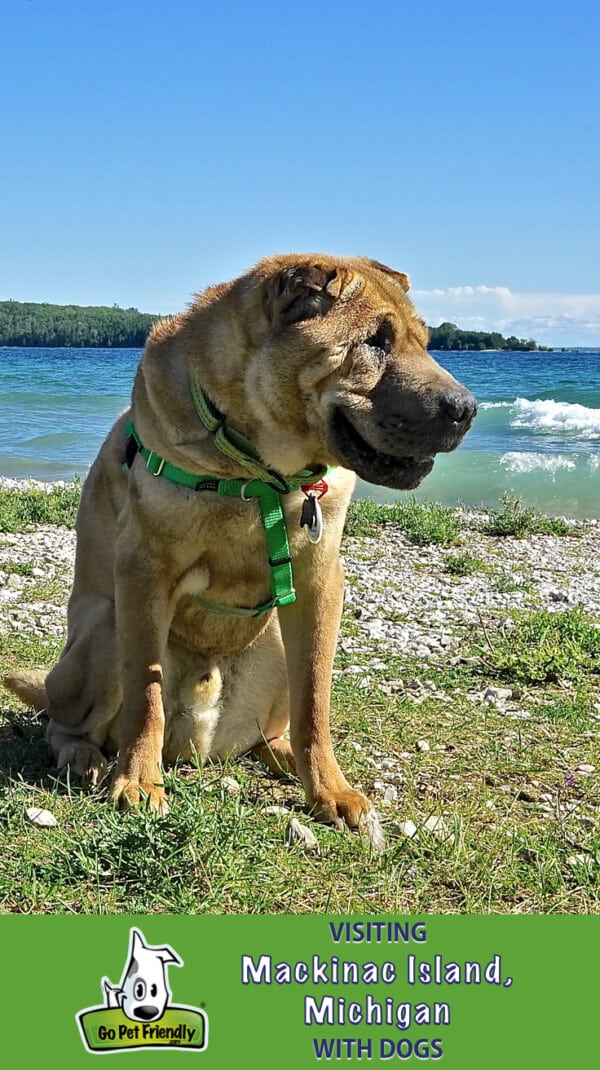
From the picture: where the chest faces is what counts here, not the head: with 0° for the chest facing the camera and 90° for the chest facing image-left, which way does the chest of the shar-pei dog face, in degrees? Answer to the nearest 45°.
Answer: approximately 315°
